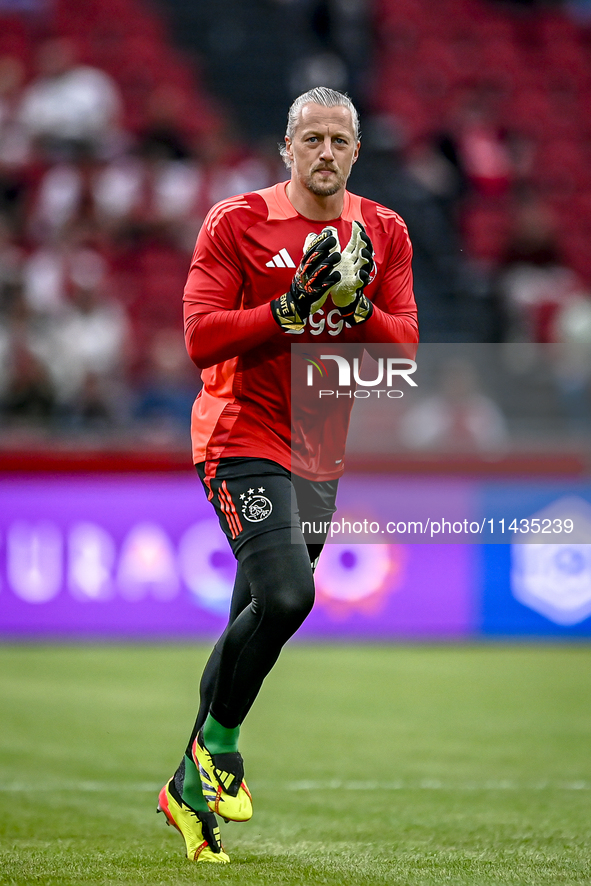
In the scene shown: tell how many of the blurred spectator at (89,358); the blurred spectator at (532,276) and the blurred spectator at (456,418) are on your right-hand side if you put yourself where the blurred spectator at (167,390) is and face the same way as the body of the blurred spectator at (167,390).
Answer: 1

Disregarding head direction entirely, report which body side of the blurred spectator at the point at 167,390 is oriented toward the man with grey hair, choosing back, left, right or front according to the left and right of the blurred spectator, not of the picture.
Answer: front

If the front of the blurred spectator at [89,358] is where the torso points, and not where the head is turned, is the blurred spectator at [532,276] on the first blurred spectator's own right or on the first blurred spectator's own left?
on the first blurred spectator's own left

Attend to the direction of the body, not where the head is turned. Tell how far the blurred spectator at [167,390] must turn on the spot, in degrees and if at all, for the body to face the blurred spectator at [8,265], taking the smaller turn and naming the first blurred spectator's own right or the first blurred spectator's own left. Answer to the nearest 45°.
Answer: approximately 135° to the first blurred spectator's own right

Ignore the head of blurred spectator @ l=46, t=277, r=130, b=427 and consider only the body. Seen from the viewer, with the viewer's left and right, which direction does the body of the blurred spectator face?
facing the viewer

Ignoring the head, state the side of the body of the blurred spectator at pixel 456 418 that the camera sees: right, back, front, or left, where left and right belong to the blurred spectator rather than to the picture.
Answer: front

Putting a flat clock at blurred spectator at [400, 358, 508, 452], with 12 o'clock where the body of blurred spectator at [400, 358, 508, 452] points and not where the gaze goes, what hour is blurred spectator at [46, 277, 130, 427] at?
blurred spectator at [46, 277, 130, 427] is roughly at 3 o'clock from blurred spectator at [400, 358, 508, 452].

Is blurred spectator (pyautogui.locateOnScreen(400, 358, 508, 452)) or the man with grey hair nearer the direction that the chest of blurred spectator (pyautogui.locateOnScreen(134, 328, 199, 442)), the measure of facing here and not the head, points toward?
the man with grey hair

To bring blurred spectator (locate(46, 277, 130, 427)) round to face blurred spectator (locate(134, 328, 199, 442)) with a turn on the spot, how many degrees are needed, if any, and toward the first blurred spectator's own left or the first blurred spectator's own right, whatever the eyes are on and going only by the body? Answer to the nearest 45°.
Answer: approximately 90° to the first blurred spectator's own left

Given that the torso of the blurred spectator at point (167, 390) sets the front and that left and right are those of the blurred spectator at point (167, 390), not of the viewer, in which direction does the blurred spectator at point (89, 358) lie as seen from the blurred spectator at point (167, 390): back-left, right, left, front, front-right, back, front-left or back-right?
right

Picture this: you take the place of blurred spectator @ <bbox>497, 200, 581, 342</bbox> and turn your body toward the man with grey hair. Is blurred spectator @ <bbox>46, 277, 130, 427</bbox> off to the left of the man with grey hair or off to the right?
right

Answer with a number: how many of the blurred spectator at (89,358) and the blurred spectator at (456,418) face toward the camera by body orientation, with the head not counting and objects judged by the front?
2

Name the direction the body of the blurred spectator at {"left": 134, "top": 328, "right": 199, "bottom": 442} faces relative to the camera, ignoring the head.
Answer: toward the camera
